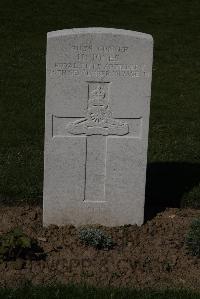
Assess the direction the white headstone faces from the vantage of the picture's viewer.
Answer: facing the viewer

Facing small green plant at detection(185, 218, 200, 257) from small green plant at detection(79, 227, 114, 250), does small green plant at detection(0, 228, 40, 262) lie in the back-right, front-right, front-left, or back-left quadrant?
back-right
